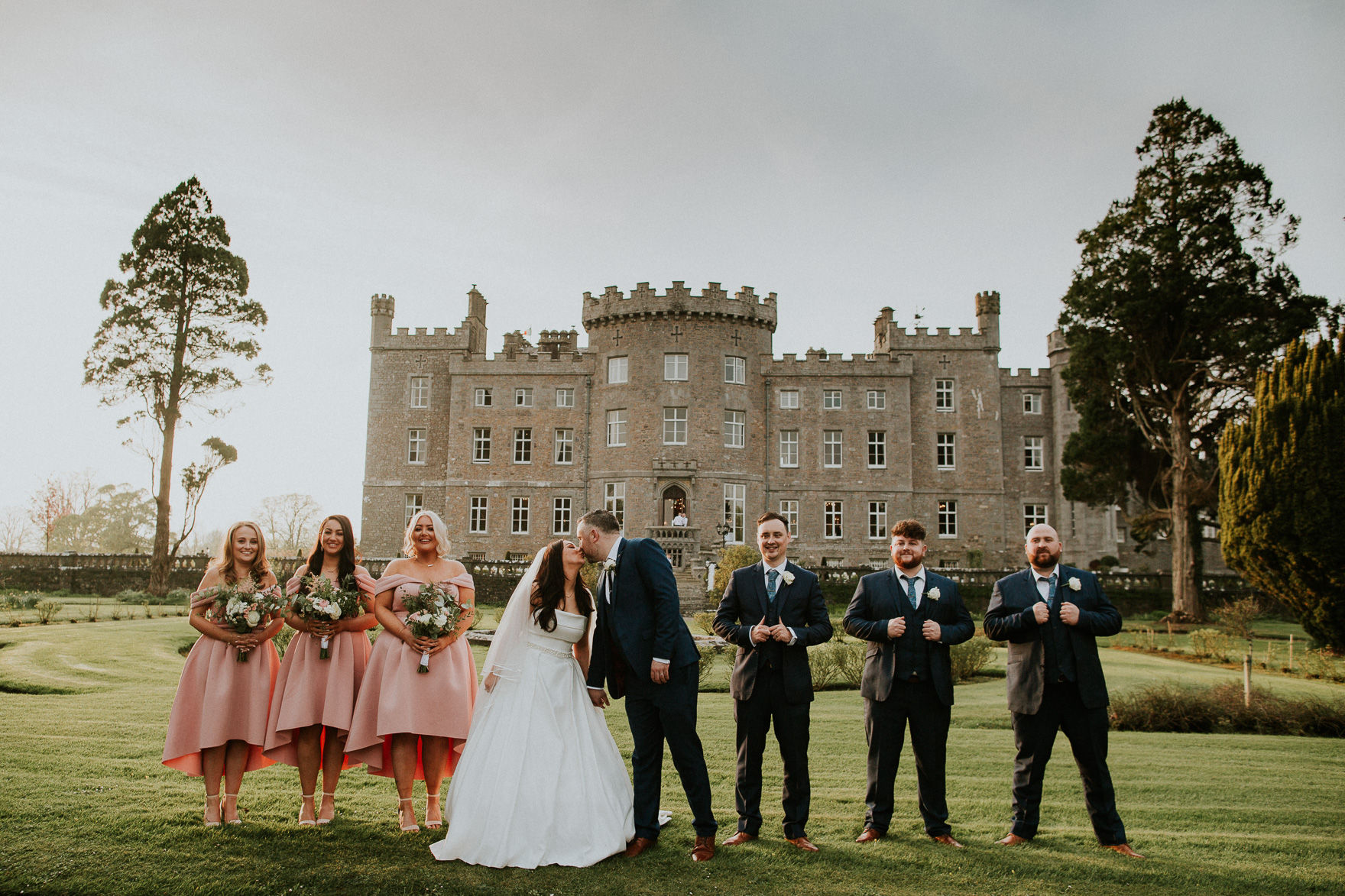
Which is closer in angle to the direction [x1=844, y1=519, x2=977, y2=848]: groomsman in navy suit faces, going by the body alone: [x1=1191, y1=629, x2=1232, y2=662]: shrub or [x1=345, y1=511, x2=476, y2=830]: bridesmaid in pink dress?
the bridesmaid in pink dress

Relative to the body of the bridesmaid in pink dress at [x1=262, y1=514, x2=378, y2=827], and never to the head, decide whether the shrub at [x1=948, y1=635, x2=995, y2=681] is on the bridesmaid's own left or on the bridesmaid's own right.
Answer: on the bridesmaid's own left

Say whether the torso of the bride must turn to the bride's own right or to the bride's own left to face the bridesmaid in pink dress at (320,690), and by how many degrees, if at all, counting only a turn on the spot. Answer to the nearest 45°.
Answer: approximately 180°

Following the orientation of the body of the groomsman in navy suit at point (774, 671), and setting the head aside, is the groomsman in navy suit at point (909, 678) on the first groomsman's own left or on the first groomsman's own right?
on the first groomsman's own left

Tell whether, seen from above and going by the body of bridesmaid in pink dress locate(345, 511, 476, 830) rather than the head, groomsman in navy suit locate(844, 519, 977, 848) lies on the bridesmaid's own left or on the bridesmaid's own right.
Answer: on the bridesmaid's own left

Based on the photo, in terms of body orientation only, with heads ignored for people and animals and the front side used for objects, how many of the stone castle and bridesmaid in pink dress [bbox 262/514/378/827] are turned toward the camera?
2

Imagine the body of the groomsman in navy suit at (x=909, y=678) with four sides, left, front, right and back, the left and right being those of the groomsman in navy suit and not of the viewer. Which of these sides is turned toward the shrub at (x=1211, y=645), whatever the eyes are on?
back

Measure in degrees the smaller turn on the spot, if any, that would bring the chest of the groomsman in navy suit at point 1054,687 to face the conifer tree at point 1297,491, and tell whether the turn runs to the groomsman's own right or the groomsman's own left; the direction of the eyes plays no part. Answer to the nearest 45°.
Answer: approximately 180°

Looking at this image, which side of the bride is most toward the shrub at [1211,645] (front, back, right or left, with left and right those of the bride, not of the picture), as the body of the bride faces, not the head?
left

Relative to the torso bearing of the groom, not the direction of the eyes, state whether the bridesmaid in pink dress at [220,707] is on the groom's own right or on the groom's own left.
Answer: on the groom's own right

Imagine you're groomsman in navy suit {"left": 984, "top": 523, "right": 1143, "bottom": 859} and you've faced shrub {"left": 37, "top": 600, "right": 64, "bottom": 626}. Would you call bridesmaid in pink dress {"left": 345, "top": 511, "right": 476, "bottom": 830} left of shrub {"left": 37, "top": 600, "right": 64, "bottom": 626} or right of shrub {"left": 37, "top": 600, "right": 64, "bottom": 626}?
left

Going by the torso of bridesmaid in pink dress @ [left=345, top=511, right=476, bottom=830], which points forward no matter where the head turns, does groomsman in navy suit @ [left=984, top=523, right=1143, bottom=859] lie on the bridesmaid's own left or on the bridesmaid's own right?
on the bridesmaid's own left

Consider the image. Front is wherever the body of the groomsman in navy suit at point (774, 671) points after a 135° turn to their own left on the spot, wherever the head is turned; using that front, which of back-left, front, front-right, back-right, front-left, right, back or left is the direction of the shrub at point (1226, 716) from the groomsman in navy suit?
front
